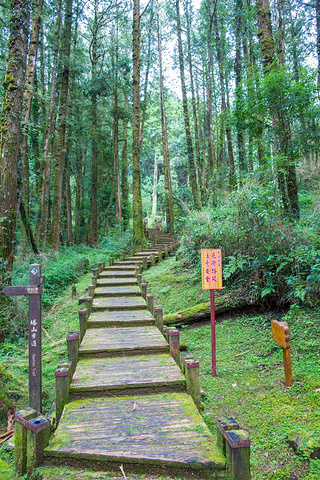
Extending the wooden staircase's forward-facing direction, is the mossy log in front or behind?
behind

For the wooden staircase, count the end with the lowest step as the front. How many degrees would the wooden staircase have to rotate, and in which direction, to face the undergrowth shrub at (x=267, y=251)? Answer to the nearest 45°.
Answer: approximately 135° to its left

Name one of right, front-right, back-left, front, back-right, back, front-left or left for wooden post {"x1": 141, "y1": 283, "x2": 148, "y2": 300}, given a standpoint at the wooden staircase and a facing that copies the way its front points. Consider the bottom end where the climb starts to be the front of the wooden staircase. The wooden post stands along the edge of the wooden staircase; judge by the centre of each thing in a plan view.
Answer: back

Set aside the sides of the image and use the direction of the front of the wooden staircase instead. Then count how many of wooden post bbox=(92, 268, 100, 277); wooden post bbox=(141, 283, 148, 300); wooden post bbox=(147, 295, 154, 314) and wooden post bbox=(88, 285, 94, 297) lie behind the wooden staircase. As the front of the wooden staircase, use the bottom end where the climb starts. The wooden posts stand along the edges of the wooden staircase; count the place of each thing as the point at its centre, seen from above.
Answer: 4

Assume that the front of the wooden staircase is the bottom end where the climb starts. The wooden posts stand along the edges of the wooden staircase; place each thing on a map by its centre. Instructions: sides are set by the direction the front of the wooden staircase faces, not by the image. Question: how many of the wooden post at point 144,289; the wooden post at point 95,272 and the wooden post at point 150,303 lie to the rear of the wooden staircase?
3

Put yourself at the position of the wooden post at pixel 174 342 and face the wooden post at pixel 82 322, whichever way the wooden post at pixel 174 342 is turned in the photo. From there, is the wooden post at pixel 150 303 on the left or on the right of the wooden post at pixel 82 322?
right

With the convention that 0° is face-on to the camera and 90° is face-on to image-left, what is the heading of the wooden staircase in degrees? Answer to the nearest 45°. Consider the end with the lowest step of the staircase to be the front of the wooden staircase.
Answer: approximately 0°
